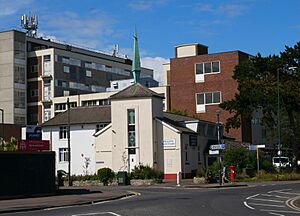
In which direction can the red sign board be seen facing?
toward the camera
